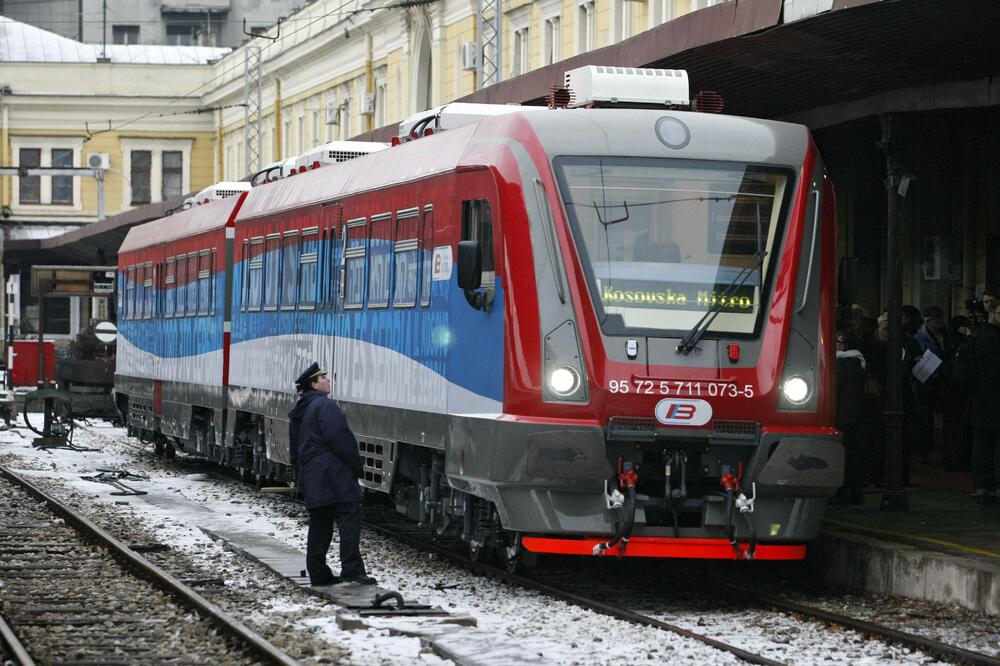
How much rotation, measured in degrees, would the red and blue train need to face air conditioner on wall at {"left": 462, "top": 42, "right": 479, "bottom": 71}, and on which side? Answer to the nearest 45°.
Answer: approximately 135° to its left

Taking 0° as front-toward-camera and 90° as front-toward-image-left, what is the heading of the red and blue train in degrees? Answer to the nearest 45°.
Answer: approximately 315°

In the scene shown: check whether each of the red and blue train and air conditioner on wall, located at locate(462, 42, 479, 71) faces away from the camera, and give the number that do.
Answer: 0

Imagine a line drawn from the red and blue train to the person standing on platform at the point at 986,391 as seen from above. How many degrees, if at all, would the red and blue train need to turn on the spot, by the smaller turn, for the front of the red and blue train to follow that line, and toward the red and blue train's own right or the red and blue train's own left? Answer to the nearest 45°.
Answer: approximately 90° to the red and blue train's own left

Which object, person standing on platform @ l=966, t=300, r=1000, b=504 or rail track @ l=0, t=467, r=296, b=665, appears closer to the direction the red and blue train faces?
the person standing on platform

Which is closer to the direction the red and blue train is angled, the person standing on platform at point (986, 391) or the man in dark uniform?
the person standing on platform

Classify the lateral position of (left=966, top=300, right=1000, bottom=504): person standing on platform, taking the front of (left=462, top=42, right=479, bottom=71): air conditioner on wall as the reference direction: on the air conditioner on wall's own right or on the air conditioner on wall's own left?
on the air conditioner on wall's own left

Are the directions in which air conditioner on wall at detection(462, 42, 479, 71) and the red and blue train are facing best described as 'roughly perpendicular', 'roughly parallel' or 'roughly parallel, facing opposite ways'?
roughly perpendicular

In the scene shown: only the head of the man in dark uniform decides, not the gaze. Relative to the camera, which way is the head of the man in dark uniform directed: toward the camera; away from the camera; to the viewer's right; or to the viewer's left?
to the viewer's right

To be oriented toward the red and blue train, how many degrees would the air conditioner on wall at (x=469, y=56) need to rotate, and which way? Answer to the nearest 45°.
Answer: approximately 45° to its left
